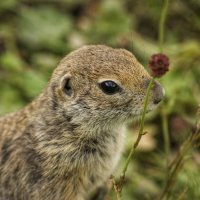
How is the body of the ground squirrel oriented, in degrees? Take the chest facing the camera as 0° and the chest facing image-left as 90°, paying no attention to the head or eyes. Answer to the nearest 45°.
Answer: approximately 270°
